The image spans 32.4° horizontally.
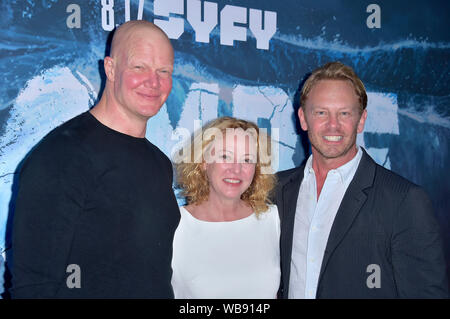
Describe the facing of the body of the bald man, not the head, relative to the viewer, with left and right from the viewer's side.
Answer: facing the viewer and to the right of the viewer

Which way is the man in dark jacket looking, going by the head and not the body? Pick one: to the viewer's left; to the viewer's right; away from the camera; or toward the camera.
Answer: toward the camera

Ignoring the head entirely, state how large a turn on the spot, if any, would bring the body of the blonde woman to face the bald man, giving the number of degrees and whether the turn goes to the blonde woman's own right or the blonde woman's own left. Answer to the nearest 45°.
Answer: approximately 45° to the blonde woman's own right

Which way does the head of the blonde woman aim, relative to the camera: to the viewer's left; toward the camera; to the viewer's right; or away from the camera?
toward the camera

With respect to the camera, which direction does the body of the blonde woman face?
toward the camera

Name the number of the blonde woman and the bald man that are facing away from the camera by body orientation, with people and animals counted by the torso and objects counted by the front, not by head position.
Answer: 0

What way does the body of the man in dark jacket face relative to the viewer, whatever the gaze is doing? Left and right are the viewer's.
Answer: facing the viewer and to the left of the viewer
